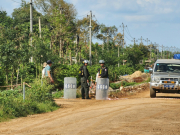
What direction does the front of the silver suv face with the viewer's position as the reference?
facing the viewer

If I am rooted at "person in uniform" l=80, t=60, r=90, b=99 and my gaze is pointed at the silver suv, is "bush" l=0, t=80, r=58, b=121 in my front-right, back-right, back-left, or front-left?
back-right

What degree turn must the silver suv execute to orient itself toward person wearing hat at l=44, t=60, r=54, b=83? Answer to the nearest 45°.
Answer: approximately 45° to its right

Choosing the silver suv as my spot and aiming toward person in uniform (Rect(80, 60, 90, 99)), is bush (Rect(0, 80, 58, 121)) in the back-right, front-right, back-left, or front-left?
front-left

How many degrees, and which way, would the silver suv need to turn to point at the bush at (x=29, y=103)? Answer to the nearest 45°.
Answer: approximately 45° to its right

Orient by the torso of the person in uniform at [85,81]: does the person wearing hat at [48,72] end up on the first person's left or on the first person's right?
on the first person's right

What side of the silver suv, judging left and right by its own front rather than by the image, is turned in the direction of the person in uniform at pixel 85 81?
right

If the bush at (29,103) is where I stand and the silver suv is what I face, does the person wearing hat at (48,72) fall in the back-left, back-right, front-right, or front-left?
front-left
